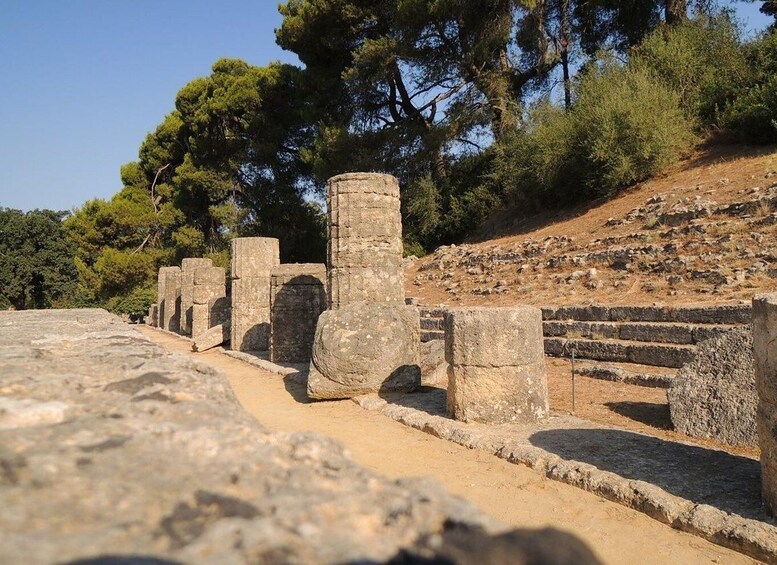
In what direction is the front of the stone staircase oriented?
toward the camera

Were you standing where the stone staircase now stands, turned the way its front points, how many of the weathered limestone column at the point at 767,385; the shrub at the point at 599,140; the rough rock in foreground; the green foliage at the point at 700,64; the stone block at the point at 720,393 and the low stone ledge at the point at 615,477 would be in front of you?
4

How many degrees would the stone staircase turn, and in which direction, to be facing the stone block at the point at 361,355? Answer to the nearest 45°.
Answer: approximately 45° to its right

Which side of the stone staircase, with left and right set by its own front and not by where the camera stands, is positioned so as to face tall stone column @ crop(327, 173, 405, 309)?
right

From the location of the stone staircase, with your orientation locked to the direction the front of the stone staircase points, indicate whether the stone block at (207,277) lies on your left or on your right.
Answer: on your right

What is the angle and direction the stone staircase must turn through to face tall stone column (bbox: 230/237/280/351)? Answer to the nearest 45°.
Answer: approximately 90° to its right

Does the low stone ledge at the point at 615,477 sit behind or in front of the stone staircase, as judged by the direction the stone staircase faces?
in front

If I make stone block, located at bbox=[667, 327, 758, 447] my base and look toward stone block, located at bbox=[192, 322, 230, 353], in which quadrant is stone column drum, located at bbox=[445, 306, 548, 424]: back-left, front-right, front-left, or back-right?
front-left

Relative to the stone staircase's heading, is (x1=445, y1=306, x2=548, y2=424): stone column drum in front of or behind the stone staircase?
in front
